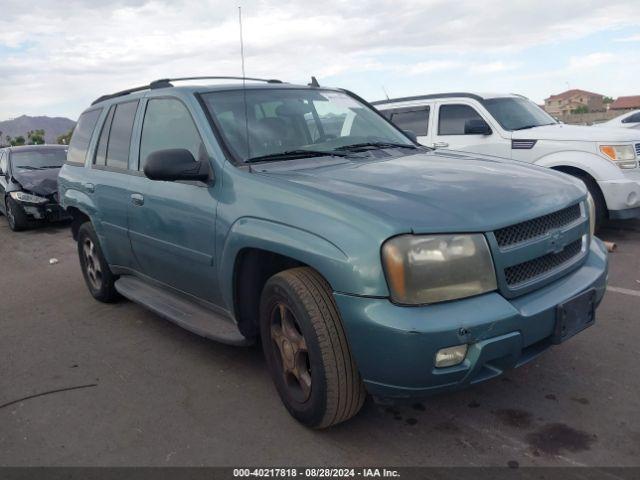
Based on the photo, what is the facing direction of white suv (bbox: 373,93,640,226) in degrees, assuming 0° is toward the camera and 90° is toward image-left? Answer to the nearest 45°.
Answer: approximately 315°

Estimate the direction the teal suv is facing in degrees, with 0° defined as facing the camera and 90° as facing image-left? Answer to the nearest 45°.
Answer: approximately 315°

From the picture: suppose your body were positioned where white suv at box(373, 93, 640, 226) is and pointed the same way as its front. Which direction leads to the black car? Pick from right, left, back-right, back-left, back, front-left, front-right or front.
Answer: back-right

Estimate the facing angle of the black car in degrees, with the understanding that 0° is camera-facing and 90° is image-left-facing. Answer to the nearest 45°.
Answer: approximately 315°

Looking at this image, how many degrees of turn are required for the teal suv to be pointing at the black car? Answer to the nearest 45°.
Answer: approximately 180°

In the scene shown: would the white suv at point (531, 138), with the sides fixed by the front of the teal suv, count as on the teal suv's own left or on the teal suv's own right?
on the teal suv's own left
